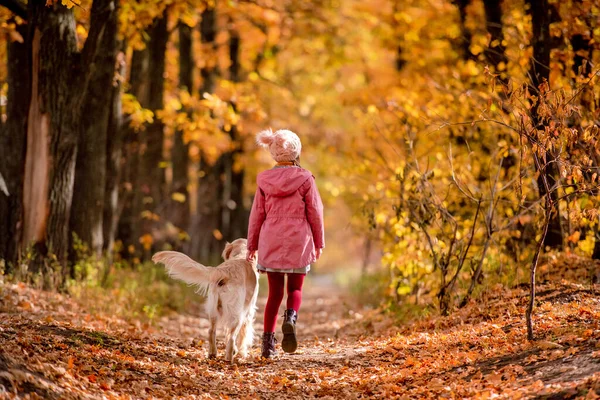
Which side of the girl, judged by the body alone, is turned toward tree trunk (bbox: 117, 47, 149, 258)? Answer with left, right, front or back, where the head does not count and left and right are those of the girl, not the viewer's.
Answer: front

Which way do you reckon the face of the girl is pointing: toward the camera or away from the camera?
away from the camera

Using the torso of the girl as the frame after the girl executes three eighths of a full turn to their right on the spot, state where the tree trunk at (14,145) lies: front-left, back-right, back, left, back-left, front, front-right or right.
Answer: back

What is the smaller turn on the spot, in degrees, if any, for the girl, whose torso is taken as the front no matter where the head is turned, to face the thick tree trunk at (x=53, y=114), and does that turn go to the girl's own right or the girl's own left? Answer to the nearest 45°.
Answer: approximately 45° to the girl's own left

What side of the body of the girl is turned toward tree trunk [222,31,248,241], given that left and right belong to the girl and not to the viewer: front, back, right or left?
front

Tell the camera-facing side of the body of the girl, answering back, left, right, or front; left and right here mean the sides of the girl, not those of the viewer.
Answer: back

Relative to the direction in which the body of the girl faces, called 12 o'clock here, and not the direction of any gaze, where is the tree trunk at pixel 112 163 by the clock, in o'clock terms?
The tree trunk is roughly at 11 o'clock from the girl.

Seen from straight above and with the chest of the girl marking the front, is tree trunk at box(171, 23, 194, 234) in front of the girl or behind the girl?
in front

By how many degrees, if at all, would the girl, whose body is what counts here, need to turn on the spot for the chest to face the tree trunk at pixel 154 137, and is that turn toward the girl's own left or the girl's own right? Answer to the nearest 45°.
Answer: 0° — they already face it

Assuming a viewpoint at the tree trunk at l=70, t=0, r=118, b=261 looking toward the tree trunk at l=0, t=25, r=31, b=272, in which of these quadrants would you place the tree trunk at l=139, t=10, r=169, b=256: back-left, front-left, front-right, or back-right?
back-right

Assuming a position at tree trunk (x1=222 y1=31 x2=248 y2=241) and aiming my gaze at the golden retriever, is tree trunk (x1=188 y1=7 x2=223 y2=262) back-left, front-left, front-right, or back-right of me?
front-right

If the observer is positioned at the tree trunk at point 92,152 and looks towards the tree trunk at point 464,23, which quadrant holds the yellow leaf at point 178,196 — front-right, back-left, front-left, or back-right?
front-left

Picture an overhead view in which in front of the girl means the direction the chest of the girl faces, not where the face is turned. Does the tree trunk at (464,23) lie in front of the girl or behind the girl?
in front
